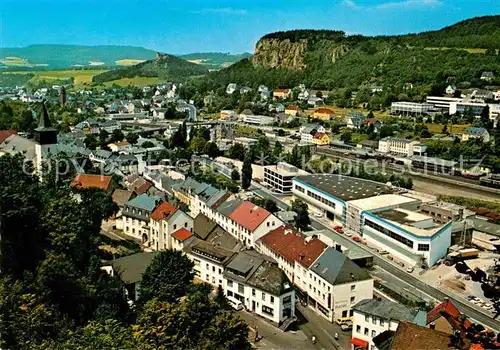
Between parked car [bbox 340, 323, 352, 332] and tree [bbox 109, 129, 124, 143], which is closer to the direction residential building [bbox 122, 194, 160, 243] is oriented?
the parked car

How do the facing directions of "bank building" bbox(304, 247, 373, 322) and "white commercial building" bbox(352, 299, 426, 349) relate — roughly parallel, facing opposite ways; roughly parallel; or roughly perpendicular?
roughly parallel

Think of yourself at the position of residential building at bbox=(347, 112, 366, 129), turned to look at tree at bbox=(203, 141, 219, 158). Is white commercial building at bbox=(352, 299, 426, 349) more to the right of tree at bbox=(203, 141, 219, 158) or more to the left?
left

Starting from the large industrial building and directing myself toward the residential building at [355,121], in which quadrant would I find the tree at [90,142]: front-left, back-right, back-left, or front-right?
front-left

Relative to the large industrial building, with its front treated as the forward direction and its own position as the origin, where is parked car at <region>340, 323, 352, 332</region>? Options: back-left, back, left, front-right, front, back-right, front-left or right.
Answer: front-left

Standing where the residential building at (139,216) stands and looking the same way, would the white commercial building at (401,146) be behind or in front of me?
behind

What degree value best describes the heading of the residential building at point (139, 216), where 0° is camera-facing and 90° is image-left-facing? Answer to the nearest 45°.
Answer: approximately 45°

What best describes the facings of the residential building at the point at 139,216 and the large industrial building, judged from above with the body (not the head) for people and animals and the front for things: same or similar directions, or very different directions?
same or similar directions

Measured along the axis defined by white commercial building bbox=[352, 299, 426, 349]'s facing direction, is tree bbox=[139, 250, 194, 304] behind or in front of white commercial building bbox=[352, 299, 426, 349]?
in front

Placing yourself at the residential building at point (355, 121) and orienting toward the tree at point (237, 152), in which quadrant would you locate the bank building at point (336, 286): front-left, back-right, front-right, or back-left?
front-left

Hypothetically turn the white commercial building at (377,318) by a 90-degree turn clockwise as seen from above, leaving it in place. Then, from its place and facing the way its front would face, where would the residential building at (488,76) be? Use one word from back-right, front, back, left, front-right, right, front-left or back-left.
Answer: front-right

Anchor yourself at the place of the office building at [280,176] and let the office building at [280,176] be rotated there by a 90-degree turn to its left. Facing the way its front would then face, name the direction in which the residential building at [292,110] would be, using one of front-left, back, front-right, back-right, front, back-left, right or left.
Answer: back-left

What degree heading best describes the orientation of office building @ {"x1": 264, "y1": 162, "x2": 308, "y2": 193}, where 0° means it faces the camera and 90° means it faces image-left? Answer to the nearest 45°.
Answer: approximately 45°
